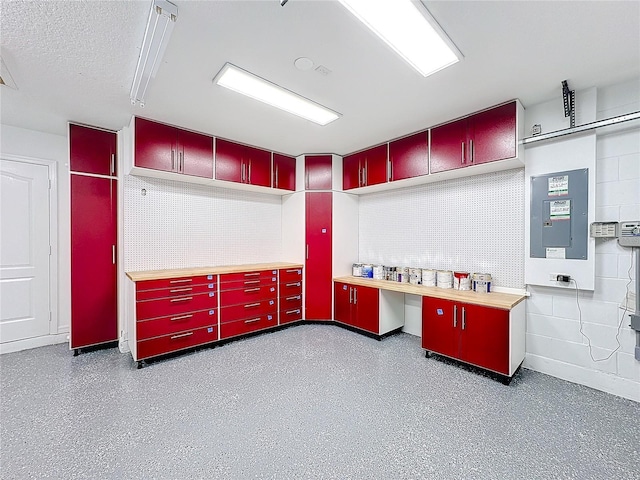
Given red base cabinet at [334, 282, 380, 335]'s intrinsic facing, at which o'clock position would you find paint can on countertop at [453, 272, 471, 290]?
The paint can on countertop is roughly at 8 o'clock from the red base cabinet.

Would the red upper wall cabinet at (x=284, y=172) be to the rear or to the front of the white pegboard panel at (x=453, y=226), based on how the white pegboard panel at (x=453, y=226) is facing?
to the front

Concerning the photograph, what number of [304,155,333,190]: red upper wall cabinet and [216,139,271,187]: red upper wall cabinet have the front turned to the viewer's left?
0

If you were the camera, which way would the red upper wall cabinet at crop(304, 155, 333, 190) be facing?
facing the viewer

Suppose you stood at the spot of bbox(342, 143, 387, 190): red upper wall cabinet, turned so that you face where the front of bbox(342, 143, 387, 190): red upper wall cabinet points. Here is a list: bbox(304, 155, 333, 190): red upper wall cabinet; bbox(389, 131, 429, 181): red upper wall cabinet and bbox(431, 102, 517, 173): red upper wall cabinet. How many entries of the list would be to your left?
2

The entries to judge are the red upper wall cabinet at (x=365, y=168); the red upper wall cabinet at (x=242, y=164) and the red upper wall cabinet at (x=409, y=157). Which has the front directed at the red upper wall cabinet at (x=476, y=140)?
the red upper wall cabinet at (x=242, y=164)

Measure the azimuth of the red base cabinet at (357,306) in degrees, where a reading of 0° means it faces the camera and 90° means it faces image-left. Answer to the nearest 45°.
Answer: approximately 45°

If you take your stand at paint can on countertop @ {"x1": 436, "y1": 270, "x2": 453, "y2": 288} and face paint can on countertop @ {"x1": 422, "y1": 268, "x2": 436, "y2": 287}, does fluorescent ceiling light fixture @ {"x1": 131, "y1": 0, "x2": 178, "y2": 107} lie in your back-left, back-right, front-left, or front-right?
front-left

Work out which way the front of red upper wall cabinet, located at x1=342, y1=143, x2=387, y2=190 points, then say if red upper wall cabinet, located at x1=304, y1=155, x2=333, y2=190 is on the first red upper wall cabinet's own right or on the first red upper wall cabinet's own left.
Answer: on the first red upper wall cabinet's own right

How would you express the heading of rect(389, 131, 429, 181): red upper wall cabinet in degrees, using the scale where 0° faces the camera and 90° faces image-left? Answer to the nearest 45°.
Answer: approximately 45°

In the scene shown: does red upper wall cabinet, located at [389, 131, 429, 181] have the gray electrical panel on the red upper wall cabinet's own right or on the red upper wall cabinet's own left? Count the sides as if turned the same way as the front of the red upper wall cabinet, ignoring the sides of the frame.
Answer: on the red upper wall cabinet's own left

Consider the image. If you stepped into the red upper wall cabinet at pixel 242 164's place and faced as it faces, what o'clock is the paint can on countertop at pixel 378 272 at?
The paint can on countertop is roughly at 11 o'clock from the red upper wall cabinet.

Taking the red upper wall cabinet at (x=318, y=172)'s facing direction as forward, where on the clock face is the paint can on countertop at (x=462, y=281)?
The paint can on countertop is roughly at 10 o'clock from the red upper wall cabinet.

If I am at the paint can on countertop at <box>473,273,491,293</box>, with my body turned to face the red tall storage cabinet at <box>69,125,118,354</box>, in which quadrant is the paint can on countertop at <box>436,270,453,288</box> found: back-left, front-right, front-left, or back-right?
front-right
